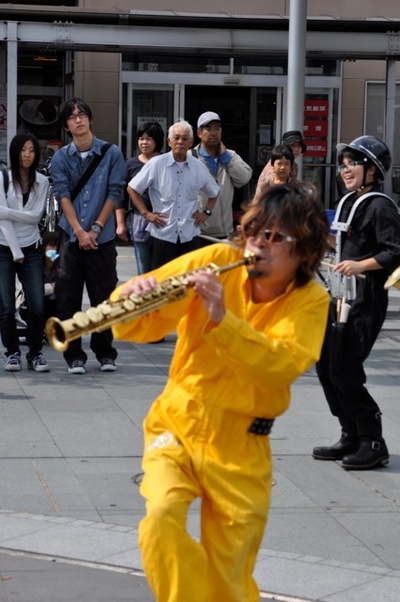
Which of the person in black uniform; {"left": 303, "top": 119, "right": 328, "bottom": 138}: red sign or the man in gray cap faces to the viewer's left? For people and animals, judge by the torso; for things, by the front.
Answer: the person in black uniform

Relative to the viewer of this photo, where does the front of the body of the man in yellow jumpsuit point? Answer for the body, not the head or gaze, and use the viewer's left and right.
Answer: facing the viewer and to the left of the viewer

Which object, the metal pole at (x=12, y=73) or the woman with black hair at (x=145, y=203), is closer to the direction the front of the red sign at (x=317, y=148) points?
the woman with black hair

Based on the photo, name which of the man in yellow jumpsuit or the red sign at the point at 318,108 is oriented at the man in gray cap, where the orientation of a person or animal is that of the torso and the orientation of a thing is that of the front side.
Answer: the red sign

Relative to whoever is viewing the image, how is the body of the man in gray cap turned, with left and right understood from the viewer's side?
facing the viewer

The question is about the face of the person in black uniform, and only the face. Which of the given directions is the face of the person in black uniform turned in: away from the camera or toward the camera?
toward the camera

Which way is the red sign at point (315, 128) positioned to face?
toward the camera

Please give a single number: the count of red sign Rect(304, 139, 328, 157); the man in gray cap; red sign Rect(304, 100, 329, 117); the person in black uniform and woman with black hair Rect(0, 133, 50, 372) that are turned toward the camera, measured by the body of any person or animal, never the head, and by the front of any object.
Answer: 4

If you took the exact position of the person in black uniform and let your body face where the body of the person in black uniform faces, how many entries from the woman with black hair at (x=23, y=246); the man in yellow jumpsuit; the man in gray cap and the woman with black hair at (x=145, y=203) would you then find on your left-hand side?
1

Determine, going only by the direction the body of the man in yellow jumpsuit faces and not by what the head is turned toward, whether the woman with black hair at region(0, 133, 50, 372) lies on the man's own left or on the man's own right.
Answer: on the man's own right

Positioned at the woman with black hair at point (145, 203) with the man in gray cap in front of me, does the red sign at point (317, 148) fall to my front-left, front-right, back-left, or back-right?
front-left

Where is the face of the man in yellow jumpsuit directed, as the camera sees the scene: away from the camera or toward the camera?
toward the camera

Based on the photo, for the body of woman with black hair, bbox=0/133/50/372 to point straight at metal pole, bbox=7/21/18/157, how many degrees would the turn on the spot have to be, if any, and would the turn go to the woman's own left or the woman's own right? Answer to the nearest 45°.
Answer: approximately 180°

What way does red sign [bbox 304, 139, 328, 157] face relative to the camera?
toward the camera

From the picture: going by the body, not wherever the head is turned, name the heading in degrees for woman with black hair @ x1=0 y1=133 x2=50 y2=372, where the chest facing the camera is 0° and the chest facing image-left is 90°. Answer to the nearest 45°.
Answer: approximately 0°
